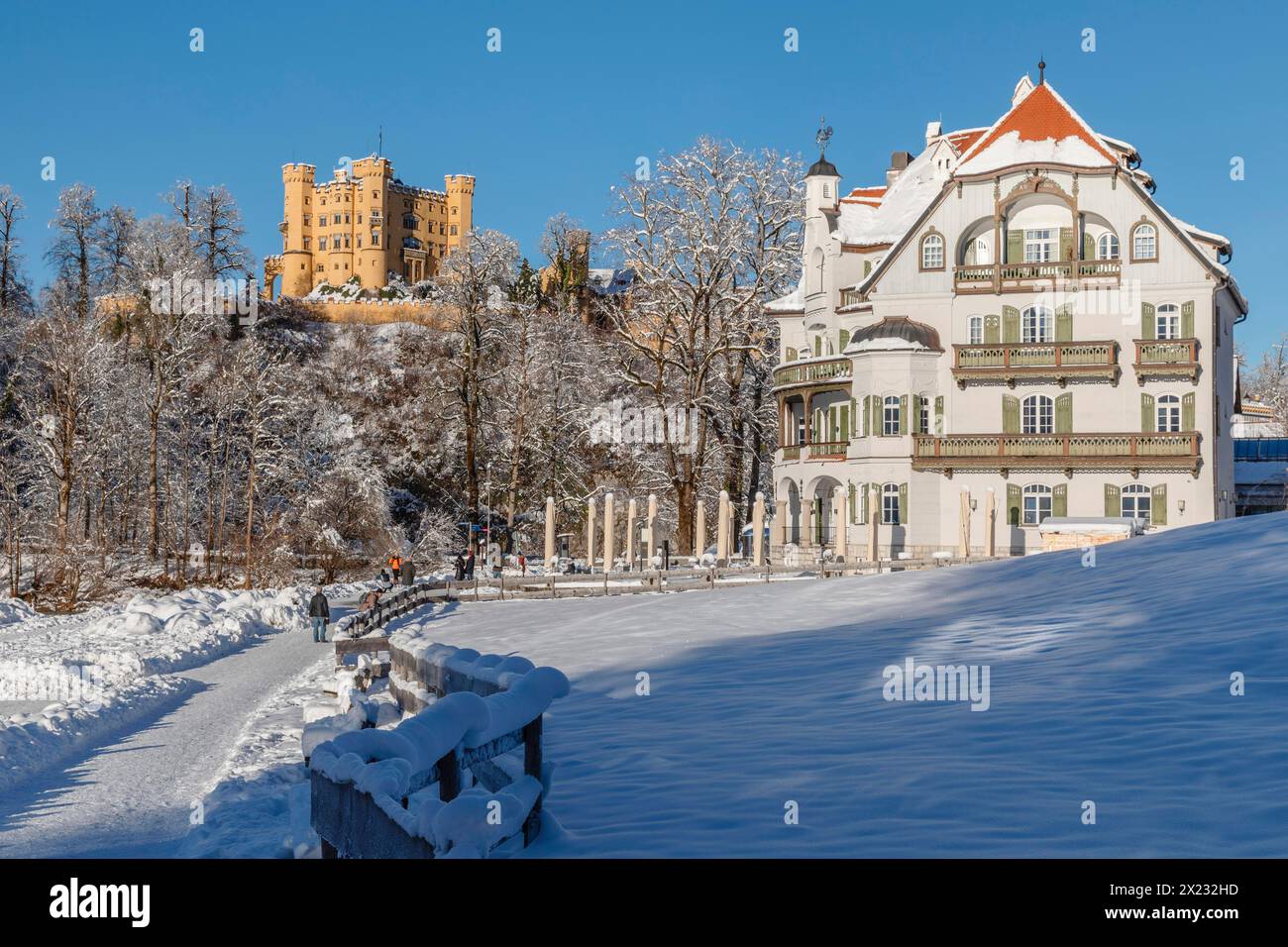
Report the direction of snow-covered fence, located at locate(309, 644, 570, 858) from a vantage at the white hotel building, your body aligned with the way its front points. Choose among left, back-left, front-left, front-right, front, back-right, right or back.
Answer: front

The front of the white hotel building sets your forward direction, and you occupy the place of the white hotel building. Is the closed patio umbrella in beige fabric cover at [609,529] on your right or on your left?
on your right

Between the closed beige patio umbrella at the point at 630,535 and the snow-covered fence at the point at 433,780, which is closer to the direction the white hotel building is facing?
the snow-covered fence

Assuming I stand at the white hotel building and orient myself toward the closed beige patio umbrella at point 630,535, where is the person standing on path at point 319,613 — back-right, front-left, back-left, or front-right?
front-left

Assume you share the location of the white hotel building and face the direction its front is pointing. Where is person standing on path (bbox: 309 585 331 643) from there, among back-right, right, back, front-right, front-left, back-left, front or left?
front-right

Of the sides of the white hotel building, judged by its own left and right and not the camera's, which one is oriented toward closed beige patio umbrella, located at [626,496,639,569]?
right

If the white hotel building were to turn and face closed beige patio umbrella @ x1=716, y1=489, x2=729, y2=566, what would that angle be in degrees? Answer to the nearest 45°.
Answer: approximately 45° to its right

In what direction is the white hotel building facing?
toward the camera

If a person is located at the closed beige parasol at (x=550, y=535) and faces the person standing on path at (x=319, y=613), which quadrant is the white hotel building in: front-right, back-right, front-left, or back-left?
back-left

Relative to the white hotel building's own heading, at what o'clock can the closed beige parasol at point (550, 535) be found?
The closed beige parasol is roughly at 2 o'clock from the white hotel building.
